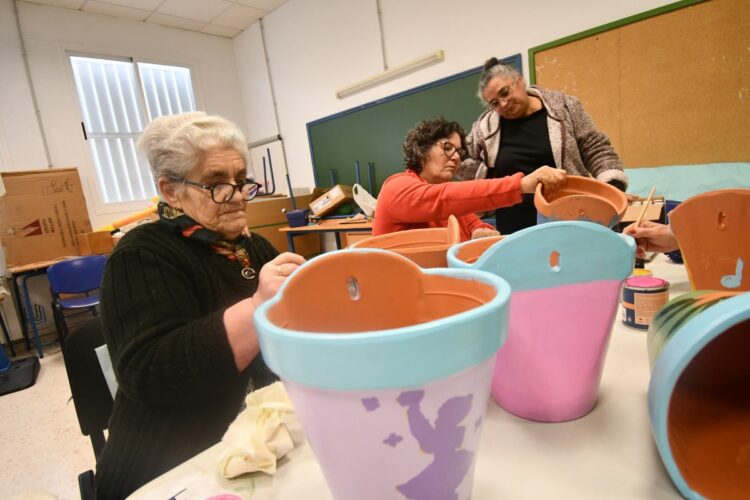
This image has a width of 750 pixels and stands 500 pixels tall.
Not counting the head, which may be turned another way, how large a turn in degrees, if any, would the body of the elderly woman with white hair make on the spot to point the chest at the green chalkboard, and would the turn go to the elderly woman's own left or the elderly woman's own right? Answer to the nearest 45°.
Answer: approximately 90° to the elderly woman's own left

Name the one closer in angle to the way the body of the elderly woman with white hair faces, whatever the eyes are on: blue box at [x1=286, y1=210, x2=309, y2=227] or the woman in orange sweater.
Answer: the woman in orange sweater

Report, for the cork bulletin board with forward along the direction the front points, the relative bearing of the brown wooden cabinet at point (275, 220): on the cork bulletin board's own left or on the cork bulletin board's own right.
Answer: on the cork bulletin board's own right

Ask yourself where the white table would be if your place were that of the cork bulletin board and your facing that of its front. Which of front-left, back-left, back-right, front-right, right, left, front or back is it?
front-left

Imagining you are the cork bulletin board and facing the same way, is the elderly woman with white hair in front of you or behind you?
in front

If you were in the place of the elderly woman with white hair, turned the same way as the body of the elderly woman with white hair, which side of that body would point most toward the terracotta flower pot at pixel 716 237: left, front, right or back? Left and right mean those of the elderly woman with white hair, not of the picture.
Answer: front

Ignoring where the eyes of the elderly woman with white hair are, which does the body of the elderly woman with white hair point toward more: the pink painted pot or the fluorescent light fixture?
the pink painted pot

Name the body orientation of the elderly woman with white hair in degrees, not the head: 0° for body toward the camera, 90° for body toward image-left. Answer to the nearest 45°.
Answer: approximately 315°

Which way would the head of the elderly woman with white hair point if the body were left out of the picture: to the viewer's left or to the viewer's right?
to the viewer's right

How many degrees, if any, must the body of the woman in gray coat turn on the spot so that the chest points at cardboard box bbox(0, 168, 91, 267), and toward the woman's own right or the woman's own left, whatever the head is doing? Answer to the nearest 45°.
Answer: approximately 45° to the woman's own right

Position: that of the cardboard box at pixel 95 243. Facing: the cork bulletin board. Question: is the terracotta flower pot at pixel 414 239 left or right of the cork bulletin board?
right

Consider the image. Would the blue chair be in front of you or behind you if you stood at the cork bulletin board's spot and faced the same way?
in front
